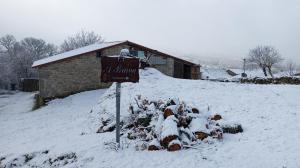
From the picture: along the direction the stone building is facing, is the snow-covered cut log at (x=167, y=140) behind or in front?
in front

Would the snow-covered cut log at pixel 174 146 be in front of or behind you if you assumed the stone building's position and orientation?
in front

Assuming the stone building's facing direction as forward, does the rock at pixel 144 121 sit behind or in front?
in front
